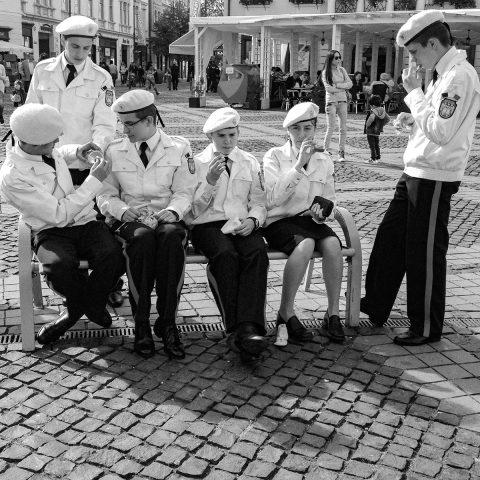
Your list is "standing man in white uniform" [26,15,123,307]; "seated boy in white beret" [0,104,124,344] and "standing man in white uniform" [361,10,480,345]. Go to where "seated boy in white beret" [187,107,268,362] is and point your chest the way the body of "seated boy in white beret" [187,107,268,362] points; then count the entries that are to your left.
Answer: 1

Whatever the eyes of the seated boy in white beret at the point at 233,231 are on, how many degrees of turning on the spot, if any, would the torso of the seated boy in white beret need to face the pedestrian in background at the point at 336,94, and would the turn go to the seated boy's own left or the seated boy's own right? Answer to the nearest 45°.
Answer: approximately 180°

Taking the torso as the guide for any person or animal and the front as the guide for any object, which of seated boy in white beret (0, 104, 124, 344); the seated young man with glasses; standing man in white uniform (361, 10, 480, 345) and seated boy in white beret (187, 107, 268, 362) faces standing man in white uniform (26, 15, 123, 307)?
standing man in white uniform (361, 10, 480, 345)

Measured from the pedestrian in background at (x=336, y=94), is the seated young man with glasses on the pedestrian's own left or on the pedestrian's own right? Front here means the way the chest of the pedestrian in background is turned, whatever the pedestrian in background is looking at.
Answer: on the pedestrian's own right

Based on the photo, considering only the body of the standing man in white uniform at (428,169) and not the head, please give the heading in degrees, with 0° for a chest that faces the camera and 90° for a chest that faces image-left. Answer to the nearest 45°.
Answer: approximately 90°

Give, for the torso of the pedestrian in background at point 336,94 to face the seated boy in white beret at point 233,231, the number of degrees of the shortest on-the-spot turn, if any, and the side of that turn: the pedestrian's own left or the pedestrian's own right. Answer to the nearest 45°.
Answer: approximately 45° to the pedestrian's own right

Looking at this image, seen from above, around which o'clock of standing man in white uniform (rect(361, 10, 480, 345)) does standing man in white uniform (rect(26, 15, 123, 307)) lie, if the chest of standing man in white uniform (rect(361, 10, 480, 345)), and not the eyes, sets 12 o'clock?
standing man in white uniform (rect(26, 15, 123, 307)) is roughly at 12 o'clock from standing man in white uniform (rect(361, 10, 480, 345)).

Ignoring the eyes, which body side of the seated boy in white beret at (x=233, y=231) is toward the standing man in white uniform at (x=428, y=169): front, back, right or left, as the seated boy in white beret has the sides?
left

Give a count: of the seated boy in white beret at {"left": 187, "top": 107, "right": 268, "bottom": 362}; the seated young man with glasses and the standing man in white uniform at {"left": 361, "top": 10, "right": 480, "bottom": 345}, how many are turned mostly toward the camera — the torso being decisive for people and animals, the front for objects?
2

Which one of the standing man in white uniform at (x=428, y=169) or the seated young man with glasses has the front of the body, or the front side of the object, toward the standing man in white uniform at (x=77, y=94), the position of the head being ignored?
the standing man in white uniform at (x=428, y=169)
